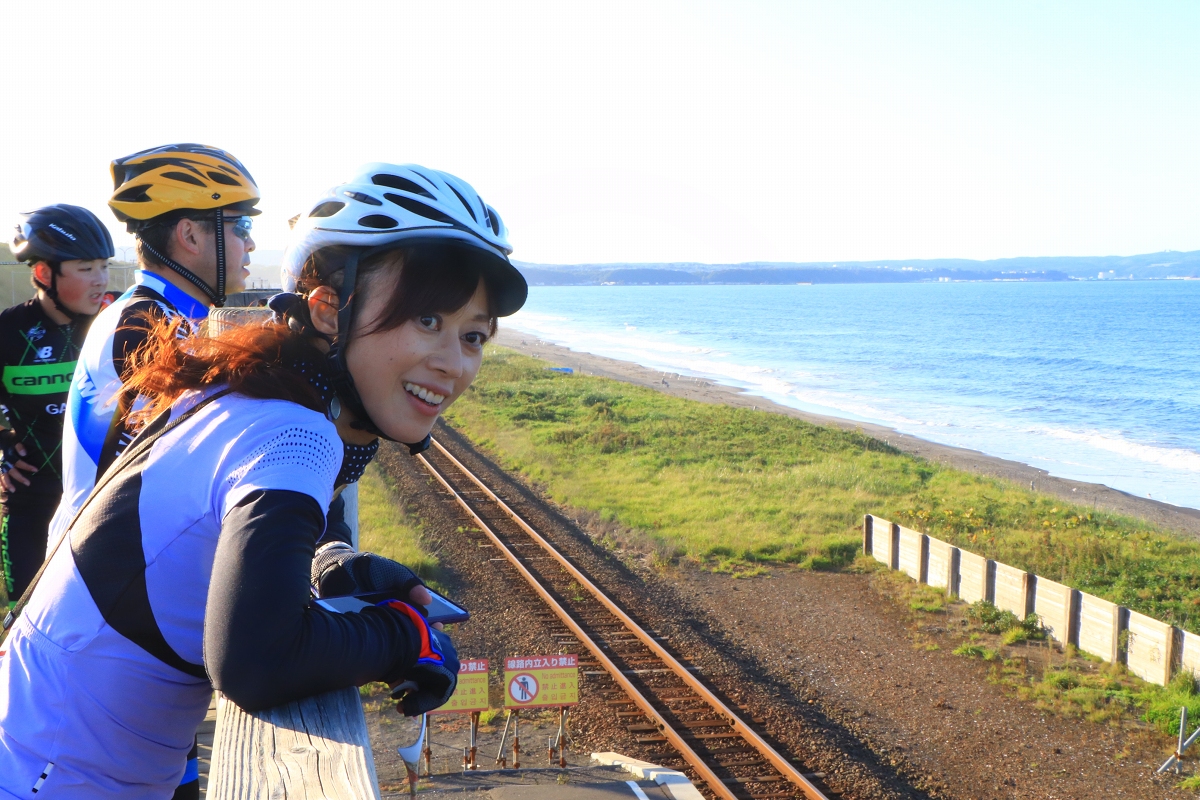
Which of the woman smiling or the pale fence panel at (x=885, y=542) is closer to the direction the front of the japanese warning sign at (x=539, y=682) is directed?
the woman smiling

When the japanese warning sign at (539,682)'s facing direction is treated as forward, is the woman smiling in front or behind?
in front

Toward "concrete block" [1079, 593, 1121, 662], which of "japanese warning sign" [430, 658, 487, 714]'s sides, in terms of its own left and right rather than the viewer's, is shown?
left

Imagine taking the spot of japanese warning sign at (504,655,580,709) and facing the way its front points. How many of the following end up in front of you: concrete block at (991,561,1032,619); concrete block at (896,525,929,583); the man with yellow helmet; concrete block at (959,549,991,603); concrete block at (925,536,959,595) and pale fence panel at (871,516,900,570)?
1

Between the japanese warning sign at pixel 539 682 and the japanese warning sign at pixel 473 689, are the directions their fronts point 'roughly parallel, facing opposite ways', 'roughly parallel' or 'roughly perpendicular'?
roughly parallel

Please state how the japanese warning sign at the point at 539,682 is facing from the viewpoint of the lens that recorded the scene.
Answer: facing the viewer

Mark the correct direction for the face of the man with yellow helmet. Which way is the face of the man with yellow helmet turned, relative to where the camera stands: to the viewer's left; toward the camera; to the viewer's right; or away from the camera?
to the viewer's right

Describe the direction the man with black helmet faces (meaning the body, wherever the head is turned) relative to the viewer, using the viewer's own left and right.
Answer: facing the viewer and to the right of the viewer

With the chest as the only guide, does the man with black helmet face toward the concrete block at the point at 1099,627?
no

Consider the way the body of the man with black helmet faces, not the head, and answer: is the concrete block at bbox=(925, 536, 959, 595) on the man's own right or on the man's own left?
on the man's own left

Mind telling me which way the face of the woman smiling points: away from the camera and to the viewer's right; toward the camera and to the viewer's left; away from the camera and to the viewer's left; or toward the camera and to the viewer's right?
toward the camera and to the viewer's right

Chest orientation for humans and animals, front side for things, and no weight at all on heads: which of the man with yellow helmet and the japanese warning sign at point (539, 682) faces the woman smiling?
the japanese warning sign

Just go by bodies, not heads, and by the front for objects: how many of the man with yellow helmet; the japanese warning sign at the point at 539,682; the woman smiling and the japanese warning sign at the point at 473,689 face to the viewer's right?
2

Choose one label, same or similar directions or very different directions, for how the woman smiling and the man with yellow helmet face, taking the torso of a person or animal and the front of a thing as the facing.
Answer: same or similar directions

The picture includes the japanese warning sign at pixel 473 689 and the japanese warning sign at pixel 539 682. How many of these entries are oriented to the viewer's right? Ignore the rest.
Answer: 0

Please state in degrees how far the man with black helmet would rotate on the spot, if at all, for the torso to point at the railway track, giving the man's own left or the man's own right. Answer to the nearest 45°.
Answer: approximately 90° to the man's own left

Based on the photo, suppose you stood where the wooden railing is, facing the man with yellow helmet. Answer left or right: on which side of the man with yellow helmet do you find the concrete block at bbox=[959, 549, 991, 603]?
right

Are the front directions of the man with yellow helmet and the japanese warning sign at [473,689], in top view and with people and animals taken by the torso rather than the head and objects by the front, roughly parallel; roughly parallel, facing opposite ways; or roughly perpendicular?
roughly perpendicular

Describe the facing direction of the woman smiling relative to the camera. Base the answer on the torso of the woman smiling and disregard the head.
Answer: to the viewer's right

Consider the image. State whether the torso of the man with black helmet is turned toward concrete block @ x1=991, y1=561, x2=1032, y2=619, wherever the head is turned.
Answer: no
